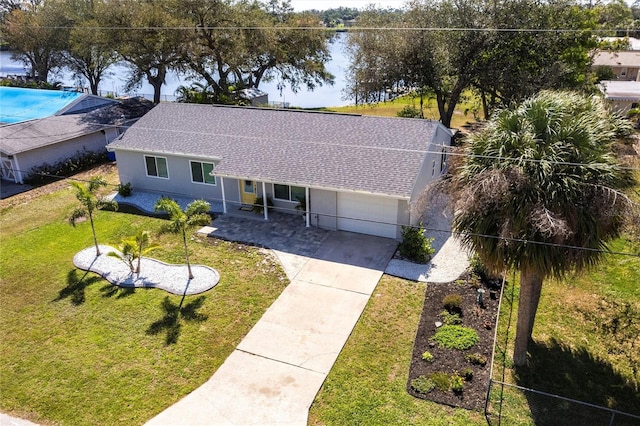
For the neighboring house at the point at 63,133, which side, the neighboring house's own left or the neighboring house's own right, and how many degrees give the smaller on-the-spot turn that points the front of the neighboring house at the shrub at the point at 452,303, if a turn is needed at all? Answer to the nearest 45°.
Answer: approximately 90° to the neighboring house's own left

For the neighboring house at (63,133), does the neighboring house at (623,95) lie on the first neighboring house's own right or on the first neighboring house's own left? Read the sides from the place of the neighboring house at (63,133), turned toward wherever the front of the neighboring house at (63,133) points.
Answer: on the first neighboring house's own left

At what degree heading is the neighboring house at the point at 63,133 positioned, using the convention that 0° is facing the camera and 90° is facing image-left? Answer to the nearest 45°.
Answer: approximately 45°

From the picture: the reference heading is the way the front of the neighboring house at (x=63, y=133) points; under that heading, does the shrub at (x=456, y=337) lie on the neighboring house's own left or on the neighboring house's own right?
on the neighboring house's own left

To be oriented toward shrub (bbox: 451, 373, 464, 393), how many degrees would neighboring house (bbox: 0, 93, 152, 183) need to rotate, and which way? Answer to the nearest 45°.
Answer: approximately 45° to its left

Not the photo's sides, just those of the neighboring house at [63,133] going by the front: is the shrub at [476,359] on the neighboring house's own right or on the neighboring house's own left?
on the neighboring house's own left

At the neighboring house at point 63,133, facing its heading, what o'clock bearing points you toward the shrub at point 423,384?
The shrub is roughly at 10 o'clock from the neighboring house.

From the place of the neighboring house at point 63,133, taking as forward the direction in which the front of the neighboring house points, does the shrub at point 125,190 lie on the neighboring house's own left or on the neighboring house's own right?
on the neighboring house's own left

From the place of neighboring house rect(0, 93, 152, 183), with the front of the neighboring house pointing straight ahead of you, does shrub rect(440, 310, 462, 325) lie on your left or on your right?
on your left
